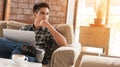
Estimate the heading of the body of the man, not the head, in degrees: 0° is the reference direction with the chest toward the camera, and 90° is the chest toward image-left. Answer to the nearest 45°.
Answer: approximately 0°
